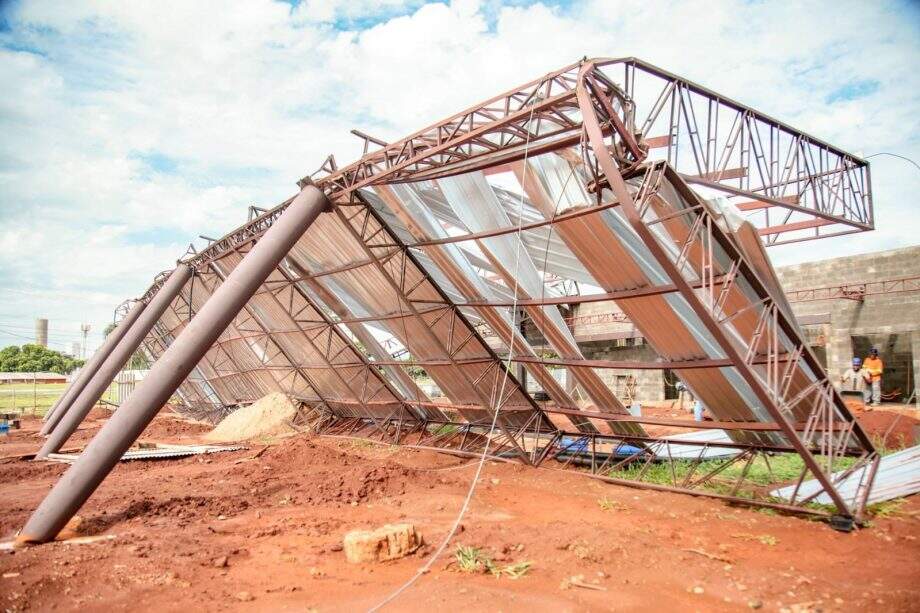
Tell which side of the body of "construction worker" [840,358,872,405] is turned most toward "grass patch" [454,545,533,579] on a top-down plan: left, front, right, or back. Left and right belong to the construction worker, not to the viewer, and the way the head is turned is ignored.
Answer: front

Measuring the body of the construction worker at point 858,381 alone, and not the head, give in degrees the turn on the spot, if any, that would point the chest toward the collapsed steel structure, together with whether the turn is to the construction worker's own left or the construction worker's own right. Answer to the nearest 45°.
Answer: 0° — they already face it

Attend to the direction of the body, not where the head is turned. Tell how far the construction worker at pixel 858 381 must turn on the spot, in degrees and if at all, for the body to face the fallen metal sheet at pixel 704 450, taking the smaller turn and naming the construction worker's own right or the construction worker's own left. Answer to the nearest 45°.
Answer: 0° — they already face it

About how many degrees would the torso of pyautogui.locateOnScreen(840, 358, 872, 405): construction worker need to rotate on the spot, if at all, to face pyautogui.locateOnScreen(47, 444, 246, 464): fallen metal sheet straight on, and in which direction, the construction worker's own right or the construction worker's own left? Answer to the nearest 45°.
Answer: approximately 45° to the construction worker's own right

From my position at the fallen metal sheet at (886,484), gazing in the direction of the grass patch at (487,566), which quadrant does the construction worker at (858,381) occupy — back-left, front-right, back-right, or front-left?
back-right

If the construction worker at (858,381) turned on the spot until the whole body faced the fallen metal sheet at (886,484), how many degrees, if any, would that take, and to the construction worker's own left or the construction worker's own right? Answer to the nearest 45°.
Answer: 0° — they already face it

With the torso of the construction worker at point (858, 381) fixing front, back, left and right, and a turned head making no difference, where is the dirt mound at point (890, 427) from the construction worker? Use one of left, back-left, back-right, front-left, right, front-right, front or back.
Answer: front

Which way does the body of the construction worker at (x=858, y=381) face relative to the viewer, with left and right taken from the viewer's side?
facing the viewer
